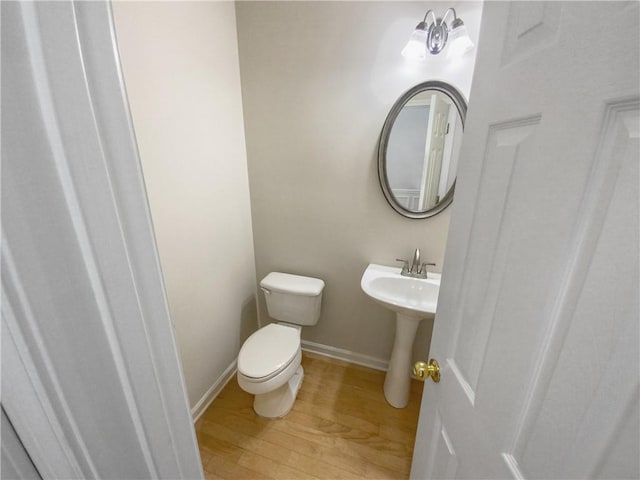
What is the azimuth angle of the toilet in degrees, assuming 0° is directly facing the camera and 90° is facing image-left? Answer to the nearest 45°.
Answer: approximately 45°

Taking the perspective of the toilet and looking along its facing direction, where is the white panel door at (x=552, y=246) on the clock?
The white panel door is roughly at 10 o'clock from the toilet.

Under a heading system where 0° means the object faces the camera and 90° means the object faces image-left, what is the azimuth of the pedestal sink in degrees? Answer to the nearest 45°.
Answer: approximately 0°

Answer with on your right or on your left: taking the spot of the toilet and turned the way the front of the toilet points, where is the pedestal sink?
on your left

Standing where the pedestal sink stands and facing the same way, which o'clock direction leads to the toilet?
The toilet is roughly at 2 o'clock from the pedestal sink.
